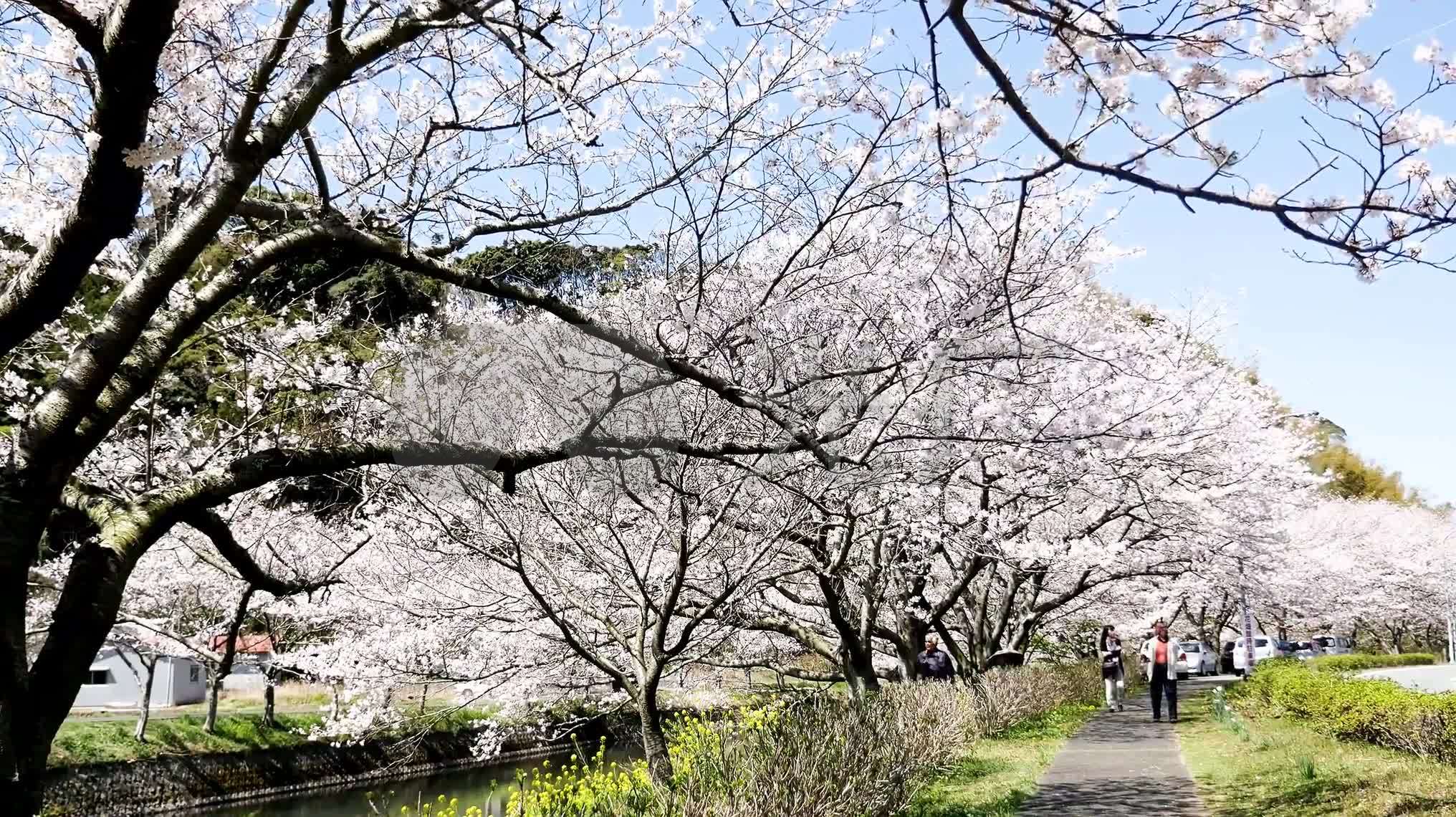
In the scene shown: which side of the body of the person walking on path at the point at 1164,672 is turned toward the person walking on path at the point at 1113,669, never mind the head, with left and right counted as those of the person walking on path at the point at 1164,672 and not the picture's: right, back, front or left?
back

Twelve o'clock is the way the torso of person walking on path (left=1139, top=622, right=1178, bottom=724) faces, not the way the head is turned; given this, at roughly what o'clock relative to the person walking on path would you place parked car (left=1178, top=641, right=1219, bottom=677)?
The parked car is roughly at 6 o'clock from the person walking on path.

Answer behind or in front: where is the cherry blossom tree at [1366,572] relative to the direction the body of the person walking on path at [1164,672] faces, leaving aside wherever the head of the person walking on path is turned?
behind

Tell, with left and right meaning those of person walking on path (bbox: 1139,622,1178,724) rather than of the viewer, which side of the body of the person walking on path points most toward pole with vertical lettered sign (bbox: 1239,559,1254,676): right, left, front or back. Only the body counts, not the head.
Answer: back

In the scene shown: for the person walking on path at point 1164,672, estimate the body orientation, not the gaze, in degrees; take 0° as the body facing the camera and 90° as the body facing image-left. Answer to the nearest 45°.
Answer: approximately 0°

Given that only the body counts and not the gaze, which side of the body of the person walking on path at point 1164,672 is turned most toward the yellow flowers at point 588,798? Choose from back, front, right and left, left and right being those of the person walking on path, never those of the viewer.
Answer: front
